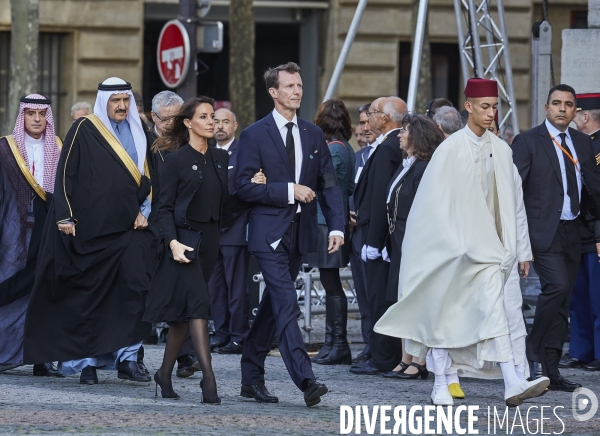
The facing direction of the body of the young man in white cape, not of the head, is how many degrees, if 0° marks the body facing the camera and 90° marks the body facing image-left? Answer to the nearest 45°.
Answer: approximately 315°

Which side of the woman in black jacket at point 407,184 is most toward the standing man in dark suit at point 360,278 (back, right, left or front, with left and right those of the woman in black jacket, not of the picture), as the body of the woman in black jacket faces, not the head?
right

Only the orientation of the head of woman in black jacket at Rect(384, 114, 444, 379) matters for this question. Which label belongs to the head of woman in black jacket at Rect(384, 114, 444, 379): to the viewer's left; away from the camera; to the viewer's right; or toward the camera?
to the viewer's left

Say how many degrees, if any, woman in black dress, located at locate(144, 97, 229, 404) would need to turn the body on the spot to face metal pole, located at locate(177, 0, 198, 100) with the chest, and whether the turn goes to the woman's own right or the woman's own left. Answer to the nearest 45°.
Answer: approximately 135° to the woman's own left

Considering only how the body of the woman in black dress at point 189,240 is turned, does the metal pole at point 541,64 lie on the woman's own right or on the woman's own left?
on the woman's own left

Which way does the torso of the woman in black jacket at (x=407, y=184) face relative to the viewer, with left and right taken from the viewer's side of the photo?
facing to the left of the viewer

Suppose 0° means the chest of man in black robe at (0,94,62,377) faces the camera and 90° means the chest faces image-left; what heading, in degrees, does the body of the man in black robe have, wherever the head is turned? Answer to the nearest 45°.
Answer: approximately 315°
